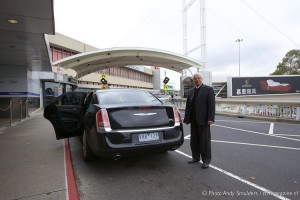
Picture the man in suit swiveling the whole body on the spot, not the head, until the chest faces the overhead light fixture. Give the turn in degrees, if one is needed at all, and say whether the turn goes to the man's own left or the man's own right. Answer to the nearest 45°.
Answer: approximately 45° to the man's own right

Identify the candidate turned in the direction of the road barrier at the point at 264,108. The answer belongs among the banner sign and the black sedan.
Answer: the banner sign

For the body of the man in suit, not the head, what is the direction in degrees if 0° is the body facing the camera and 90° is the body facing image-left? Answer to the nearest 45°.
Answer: approximately 45°

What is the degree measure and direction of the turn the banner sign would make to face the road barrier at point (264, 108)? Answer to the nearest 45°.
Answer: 0° — it already faces it

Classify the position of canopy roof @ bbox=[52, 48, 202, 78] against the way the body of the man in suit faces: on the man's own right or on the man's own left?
on the man's own right

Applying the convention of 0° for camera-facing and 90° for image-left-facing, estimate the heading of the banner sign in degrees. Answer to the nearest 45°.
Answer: approximately 0°

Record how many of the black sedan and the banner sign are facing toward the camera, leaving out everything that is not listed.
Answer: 1

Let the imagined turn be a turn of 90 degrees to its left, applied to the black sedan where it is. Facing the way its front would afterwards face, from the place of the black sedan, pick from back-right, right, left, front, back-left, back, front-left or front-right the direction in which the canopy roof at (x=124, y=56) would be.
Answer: back-right

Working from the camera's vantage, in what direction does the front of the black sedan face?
facing away from the viewer and to the left of the viewer

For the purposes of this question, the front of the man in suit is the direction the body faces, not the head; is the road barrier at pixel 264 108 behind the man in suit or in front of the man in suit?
behind

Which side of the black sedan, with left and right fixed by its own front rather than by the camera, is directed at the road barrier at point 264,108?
right
